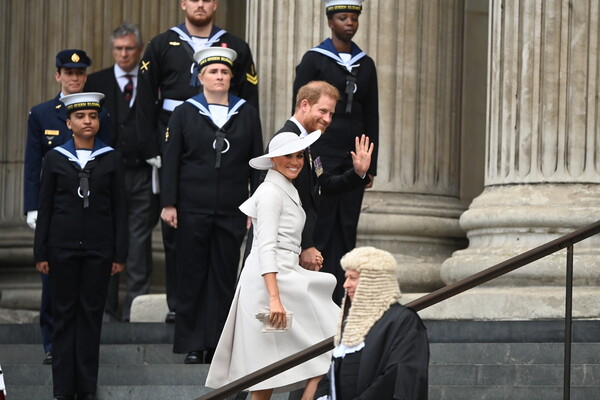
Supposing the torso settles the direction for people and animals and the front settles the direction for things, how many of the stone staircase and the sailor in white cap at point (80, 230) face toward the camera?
2

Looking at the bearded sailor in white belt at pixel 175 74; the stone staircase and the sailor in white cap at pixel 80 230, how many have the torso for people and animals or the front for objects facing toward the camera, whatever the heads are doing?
3

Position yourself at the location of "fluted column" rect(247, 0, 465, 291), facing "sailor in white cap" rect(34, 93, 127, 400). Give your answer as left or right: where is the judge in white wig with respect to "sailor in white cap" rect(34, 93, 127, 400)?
left

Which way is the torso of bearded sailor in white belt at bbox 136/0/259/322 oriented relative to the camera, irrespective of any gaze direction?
toward the camera

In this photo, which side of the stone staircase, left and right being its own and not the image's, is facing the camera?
front

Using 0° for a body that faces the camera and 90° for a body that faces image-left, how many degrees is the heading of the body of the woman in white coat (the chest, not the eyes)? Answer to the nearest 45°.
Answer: approximately 270°

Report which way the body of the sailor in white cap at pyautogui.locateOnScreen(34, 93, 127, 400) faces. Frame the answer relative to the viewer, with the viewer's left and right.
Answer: facing the viewer

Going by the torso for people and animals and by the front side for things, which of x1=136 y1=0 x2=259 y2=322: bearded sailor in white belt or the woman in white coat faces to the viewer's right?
the woman in white coat

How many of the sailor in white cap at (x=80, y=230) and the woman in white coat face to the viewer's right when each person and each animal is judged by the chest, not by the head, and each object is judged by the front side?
1

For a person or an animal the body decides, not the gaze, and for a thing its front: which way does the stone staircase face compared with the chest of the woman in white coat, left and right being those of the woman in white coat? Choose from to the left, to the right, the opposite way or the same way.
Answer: to the right

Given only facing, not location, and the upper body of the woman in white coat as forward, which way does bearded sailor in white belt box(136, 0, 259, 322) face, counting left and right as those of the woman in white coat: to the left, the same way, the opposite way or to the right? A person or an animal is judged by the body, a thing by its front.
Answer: to the right

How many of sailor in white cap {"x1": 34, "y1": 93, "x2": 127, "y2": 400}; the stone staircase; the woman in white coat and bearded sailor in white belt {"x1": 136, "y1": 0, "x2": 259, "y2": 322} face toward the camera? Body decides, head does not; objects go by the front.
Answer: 3
